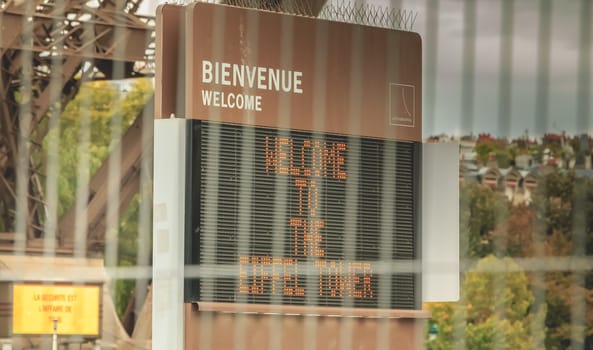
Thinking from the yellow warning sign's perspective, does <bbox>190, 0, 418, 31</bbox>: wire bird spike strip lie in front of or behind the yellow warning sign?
in front

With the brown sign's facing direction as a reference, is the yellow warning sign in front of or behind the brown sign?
behind

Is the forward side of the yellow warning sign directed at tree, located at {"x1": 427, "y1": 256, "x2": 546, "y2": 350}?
no

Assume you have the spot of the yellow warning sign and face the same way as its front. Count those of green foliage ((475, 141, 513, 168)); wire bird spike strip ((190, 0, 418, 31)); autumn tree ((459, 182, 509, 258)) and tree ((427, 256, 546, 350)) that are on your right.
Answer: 0

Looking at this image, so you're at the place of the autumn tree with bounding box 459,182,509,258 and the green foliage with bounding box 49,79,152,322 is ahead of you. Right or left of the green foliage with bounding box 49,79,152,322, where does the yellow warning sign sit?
left

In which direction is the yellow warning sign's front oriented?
toward the camera

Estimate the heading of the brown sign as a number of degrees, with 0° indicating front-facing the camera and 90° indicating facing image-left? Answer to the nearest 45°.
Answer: approximately 315°

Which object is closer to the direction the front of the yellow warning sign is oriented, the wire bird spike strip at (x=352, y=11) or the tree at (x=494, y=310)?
the wire bird spike strip

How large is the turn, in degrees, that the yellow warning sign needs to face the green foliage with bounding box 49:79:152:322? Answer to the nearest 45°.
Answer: approximately 180°

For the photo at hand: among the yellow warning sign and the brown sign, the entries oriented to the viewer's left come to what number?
0

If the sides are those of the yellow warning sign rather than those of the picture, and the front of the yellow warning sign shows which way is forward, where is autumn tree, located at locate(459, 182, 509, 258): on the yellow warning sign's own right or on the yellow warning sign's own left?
on the yellow warning sign's own left
